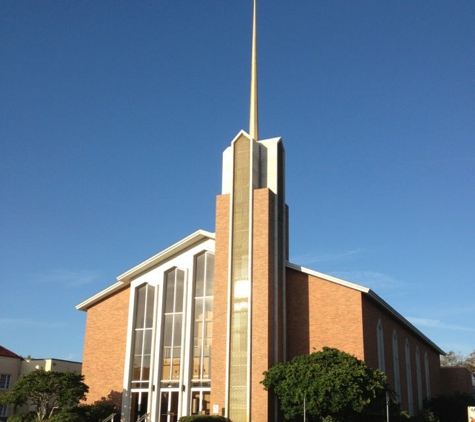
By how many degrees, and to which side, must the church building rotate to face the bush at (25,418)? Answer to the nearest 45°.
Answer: approximately 45° to its right

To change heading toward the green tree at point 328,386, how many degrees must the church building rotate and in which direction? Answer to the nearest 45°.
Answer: approximately 90° to its left

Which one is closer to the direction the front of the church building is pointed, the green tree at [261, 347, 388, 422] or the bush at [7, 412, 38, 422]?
the bush

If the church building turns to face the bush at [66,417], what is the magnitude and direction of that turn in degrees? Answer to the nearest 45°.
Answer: approximately 45° to its right

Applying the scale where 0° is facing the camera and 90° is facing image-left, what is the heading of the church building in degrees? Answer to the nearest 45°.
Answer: approximately 45°
